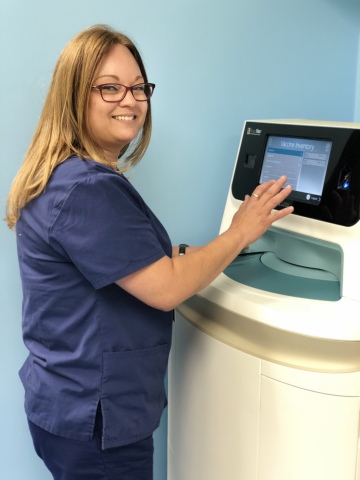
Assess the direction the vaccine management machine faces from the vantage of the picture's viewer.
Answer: facing the viewer and to the left of the viewer

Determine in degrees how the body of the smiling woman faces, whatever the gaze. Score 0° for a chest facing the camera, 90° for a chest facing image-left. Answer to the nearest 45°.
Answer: approximately 270°
